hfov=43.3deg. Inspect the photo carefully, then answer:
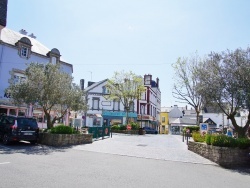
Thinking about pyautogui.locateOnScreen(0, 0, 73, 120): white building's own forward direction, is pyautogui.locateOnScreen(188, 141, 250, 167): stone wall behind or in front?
in front

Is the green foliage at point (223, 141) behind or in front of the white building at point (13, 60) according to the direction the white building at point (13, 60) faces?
in front

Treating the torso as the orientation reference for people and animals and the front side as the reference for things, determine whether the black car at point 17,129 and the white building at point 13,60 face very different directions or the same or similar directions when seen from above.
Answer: very different directions

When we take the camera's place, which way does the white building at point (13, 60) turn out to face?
facing the viewer and to the right of the viewer

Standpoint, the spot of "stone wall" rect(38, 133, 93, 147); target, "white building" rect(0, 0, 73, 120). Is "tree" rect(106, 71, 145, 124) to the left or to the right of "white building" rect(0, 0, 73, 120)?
right
